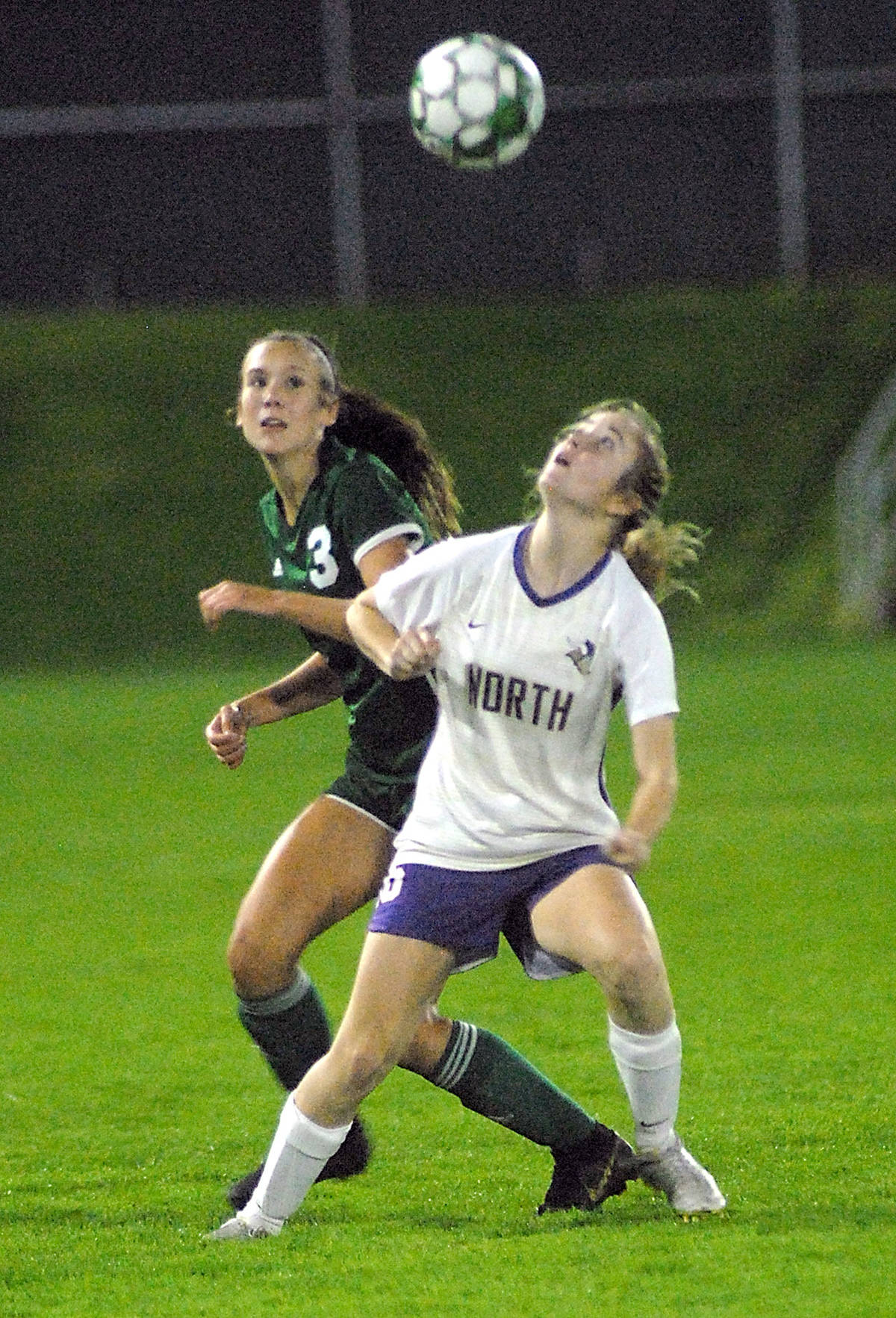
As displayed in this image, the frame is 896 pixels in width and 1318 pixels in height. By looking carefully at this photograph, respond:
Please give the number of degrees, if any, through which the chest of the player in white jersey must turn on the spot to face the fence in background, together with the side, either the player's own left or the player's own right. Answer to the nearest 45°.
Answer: approximately 180°

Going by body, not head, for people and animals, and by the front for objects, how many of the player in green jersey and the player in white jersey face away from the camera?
0

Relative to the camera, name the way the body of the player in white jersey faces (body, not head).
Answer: toward the camera

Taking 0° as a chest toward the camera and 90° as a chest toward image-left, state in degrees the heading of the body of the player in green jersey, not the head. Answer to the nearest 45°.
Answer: approximately 45°

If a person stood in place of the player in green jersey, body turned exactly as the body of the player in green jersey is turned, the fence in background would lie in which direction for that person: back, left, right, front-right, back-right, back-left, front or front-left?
back-right
